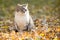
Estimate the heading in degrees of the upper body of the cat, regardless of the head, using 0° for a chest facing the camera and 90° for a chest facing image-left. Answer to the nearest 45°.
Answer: approximately 45°
